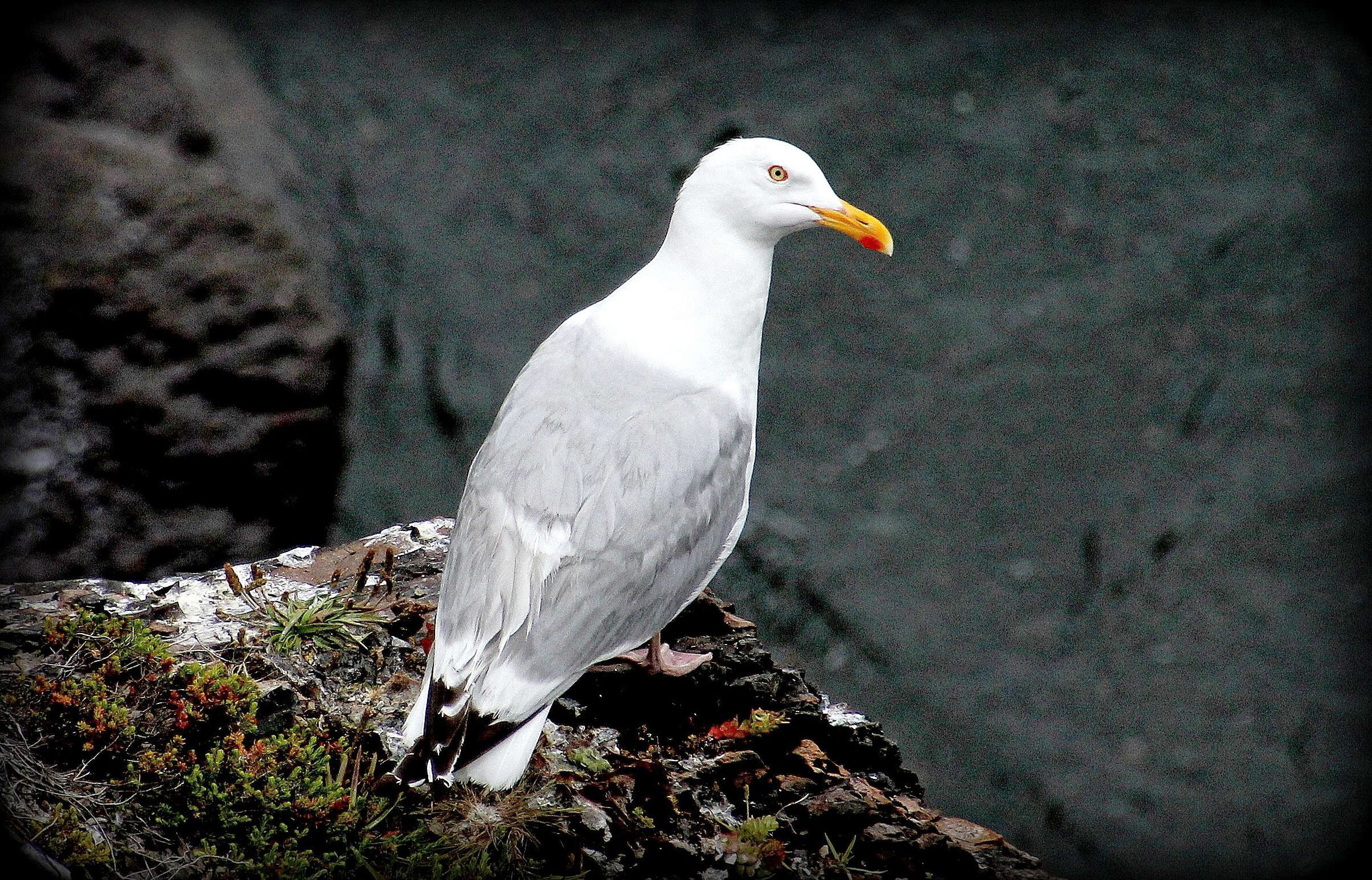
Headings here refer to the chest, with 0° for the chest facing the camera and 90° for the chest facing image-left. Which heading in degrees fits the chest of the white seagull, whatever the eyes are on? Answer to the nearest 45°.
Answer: approximately 225°

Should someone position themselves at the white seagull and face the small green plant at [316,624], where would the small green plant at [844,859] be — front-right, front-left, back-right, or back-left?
back-left

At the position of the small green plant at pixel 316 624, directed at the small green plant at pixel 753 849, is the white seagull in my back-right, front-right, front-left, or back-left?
front-left

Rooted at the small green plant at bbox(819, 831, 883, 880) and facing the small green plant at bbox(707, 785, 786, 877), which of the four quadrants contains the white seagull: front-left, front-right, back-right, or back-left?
front-right

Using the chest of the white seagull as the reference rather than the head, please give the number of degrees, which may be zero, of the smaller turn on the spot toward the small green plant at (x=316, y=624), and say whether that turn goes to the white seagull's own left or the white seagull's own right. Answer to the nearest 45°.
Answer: approximately 135° to the white seagull's own left

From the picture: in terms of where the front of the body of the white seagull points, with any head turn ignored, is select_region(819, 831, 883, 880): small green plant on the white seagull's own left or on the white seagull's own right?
on the white seagull's own right
